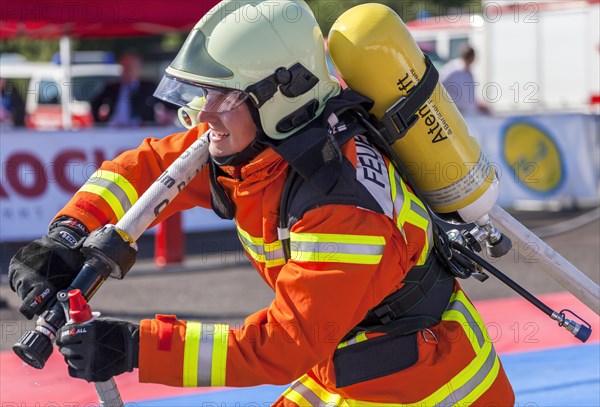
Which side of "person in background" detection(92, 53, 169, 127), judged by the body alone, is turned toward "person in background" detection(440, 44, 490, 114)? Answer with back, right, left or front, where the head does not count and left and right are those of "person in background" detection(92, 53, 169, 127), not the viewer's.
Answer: left

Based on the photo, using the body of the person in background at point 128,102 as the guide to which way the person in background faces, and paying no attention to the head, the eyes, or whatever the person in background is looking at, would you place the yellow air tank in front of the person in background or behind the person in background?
in front

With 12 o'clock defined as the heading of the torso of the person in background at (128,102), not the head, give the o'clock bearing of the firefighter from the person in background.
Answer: The firefighter is roughly at 12 o'clock from the person in background.

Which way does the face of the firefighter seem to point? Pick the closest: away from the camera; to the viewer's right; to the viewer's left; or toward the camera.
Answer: to the viewer's left

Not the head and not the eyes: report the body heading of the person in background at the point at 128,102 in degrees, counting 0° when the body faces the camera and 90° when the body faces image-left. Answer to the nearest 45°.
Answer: approximately 0°

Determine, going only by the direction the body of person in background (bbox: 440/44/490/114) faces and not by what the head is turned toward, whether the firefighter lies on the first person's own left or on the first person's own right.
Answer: on the first person's own right
